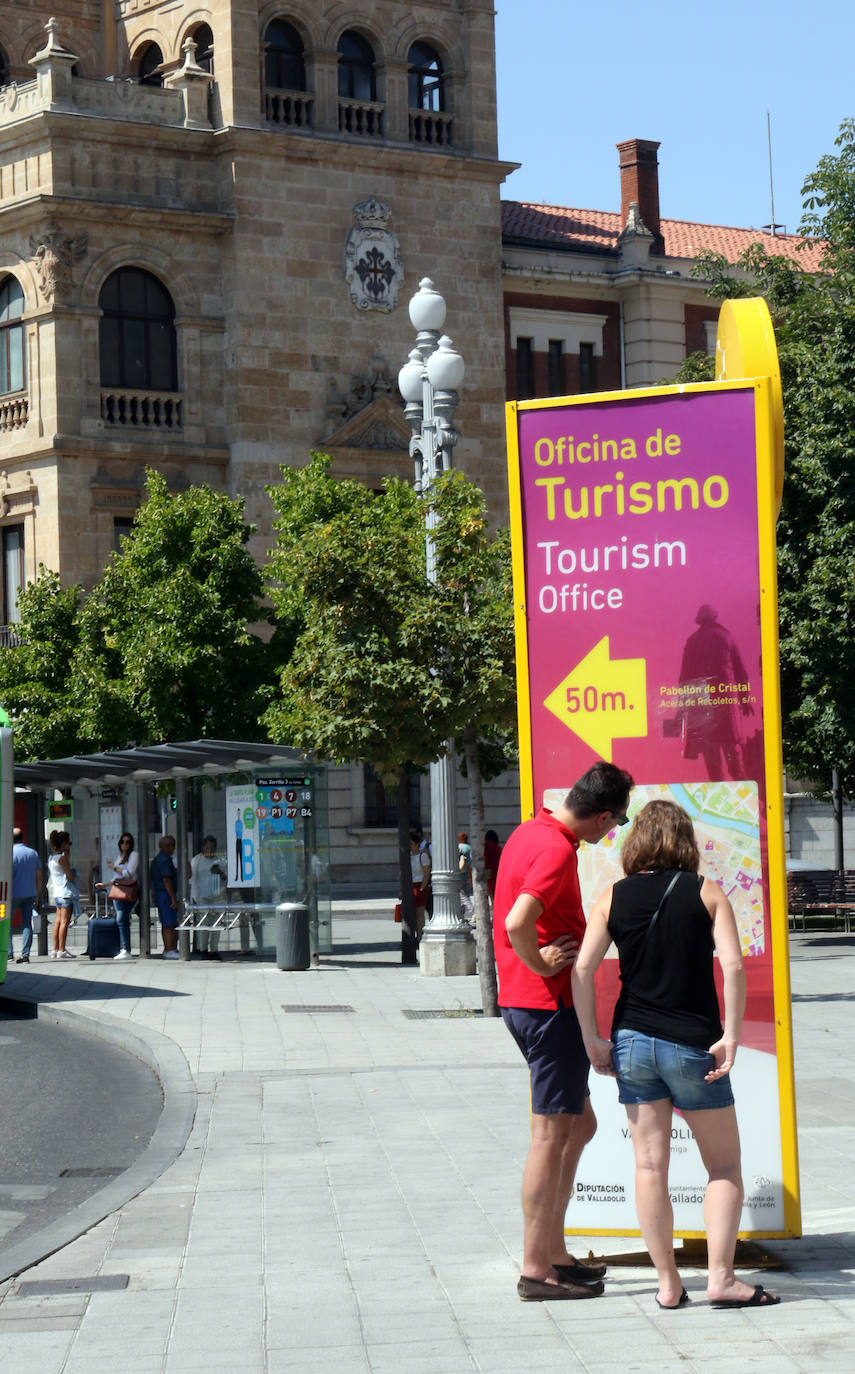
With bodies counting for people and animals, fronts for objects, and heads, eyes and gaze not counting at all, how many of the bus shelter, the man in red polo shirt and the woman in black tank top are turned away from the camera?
1

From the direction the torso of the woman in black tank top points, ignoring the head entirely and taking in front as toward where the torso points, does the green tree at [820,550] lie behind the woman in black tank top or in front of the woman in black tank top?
in front

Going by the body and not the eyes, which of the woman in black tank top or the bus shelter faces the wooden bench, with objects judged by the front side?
the woman in black tank top

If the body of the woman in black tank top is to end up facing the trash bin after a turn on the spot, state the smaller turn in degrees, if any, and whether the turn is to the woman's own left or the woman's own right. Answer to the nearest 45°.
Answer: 0° — they already face it

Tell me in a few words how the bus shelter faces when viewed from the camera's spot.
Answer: facing the viewer and to the left of the viewer

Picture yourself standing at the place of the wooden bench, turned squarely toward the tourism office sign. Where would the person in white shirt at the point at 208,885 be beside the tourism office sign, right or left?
right

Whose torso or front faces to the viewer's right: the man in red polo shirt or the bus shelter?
the man in red polo shirt

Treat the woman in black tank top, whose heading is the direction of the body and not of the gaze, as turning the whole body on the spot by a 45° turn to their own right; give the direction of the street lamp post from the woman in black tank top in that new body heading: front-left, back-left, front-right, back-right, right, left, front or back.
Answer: front-left

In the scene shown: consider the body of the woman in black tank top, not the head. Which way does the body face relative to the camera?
away from the camera

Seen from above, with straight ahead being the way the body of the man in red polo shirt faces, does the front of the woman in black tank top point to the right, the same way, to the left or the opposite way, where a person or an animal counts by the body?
to the left

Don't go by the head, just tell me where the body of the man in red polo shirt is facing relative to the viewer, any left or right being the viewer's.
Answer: facing to the right of the viewer

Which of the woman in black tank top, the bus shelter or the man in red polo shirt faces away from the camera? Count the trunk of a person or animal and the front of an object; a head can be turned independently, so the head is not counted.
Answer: the woman in black tank top

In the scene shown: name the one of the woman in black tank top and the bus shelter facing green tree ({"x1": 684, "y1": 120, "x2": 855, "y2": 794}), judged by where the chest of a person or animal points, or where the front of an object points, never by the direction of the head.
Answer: the woman in black tank top

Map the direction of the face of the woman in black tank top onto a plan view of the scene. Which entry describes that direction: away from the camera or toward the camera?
away from the camera

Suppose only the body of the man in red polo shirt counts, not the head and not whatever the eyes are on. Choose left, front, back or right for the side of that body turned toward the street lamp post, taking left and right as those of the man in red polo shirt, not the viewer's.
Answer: left
